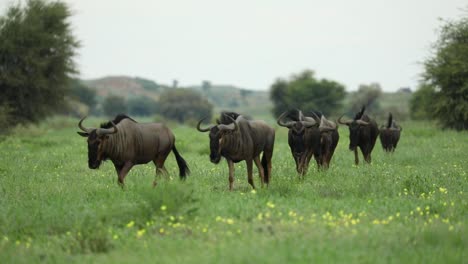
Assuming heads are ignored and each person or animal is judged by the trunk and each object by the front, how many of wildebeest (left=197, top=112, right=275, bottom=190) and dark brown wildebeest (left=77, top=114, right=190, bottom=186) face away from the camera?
0

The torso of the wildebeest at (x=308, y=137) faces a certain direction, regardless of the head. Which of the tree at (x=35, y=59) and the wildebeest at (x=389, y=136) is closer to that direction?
the tree

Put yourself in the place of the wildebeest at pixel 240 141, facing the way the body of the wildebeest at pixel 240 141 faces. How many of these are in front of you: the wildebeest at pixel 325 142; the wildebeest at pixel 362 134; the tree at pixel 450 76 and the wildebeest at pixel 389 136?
0

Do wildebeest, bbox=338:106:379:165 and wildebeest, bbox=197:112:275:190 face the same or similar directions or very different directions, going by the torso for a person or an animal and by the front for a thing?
same or similar directions

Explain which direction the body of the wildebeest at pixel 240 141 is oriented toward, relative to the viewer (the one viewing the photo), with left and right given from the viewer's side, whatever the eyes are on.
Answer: facing the viewer and to the left of the viewer

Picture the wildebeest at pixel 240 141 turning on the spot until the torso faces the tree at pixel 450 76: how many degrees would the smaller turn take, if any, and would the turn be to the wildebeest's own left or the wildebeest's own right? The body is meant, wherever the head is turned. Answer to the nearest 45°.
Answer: approximately 180°

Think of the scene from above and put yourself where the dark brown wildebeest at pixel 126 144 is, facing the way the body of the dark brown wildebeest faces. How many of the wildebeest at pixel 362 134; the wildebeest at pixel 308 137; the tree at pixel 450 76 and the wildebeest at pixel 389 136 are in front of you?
0

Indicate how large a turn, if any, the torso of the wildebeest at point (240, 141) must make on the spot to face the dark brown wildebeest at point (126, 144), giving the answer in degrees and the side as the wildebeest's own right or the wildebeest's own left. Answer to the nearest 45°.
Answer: approximately 45° to the wildebeest's own right

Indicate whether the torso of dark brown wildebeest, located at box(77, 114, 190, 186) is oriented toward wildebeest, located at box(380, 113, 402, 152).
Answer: no

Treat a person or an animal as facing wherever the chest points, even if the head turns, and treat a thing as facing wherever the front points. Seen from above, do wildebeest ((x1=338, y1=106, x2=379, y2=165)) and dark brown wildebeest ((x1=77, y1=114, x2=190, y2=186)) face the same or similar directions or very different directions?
same or similar directions

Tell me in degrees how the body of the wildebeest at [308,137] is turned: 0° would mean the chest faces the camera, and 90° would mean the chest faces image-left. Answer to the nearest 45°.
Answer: approximately 45°

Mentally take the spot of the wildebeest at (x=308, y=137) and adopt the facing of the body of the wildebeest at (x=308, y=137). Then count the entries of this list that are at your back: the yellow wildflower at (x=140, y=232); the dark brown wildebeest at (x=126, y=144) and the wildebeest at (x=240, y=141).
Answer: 0

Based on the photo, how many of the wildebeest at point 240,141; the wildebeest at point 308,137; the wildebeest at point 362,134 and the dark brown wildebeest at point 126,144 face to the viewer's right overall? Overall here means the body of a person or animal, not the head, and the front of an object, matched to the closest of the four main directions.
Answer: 0

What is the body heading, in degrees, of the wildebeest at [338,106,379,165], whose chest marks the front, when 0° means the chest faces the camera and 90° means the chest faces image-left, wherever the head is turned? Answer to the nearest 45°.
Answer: approximately 45°

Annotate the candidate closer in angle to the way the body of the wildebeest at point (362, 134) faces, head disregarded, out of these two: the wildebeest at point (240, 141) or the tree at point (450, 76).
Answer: the wildebeest

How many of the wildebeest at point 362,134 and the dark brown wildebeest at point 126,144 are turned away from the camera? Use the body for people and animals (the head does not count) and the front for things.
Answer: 0

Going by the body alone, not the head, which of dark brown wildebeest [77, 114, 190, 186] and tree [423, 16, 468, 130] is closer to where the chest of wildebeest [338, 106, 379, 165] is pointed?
the dark brown wildebeest

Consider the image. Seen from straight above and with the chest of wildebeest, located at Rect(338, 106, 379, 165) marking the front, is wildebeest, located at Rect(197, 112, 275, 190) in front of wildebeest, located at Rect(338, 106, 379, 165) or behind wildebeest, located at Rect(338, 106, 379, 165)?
in front

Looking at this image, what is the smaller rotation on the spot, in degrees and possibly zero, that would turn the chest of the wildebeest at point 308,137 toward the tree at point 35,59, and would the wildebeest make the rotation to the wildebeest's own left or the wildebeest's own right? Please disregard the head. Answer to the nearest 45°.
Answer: approximately 90° to the wildebeest's own right

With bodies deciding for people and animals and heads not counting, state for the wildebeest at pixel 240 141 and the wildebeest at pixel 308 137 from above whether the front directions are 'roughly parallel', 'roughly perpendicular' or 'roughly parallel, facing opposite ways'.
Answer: roughly parallel
